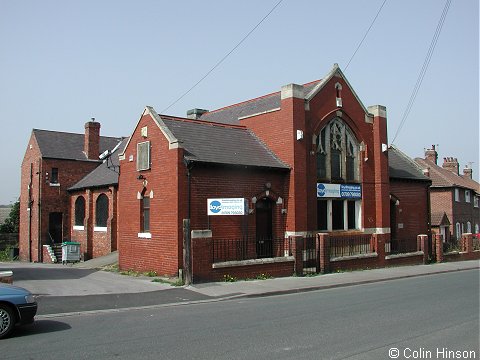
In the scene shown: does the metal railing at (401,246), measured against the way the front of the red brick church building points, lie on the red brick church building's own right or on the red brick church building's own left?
on the red brick church building's own left

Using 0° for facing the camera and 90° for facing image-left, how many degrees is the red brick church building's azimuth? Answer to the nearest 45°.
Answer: approximately 315°

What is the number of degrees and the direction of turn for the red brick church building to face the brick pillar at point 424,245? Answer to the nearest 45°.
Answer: approximately 90° to its left

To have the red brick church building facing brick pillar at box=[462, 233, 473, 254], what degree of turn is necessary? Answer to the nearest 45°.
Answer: approximately 90° to its left

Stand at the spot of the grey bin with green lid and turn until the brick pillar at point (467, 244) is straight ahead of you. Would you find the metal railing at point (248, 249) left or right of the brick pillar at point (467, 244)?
right

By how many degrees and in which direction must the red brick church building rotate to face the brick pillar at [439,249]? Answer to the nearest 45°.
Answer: approximately 90° to its left
